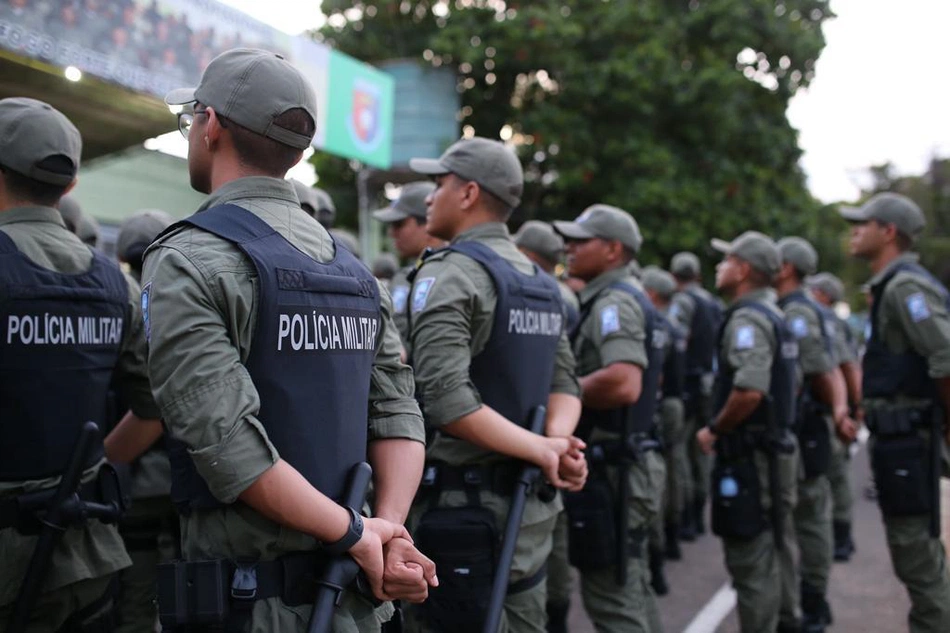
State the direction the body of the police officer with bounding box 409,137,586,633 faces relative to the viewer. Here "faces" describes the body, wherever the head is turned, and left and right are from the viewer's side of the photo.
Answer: facing away from the viewer and to the left of the viewer

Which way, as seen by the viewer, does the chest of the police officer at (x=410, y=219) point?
to the viewer's left

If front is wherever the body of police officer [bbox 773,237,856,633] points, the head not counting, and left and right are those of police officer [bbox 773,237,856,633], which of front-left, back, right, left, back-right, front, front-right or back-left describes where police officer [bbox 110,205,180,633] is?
front-left

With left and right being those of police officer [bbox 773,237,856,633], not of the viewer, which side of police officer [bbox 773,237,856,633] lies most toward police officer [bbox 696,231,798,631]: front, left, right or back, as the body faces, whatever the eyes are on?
left

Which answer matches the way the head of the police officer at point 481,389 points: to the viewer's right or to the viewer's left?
to the viewer's left
